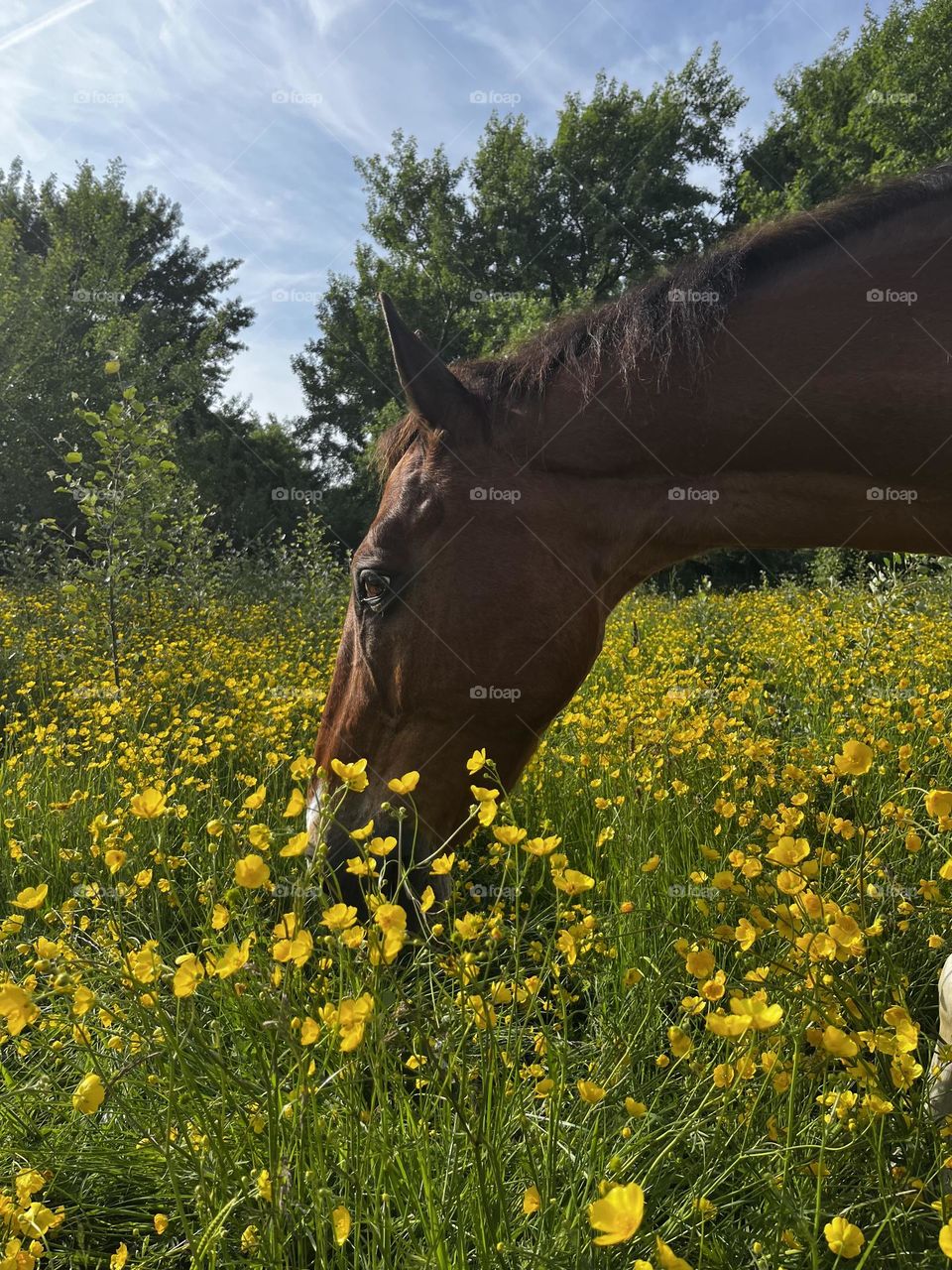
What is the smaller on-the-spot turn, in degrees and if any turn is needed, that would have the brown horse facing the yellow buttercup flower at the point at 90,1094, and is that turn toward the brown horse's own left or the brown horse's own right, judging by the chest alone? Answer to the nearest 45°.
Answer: approximately 90° to the brown horse's own left

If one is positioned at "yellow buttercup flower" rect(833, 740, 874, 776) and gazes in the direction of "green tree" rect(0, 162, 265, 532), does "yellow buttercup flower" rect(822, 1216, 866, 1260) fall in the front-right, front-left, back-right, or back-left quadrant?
back-left

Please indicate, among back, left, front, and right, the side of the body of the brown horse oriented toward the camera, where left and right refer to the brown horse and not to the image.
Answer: left

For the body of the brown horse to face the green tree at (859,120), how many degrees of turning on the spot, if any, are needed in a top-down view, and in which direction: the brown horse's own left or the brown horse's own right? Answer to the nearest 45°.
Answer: approximately 90° to the brown horse's own right

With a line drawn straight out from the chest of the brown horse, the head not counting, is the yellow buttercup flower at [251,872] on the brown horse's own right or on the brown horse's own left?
on the brown horse's own left

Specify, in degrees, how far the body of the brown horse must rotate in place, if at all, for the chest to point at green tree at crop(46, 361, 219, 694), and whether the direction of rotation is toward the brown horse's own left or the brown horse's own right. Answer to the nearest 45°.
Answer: approximately 45° to the brown horse's own right

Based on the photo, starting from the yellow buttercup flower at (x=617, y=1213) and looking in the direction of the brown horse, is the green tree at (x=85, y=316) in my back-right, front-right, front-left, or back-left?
front-left

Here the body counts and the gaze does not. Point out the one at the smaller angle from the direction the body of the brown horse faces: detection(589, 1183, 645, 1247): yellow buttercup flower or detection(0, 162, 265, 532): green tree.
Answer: the green tree

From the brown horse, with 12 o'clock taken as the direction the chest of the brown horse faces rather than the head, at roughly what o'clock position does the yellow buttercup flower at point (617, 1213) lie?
The yellow buttercup flower is roughly at 9 o'clock from the brown horse.

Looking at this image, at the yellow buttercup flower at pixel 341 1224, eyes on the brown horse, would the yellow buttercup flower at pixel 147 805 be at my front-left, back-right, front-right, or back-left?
front-left

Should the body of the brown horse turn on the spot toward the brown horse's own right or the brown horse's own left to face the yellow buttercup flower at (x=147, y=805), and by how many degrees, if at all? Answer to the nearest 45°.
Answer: approximately 45° to the brown horse's own left

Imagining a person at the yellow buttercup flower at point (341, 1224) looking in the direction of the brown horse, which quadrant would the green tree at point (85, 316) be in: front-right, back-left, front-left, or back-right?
front-left
